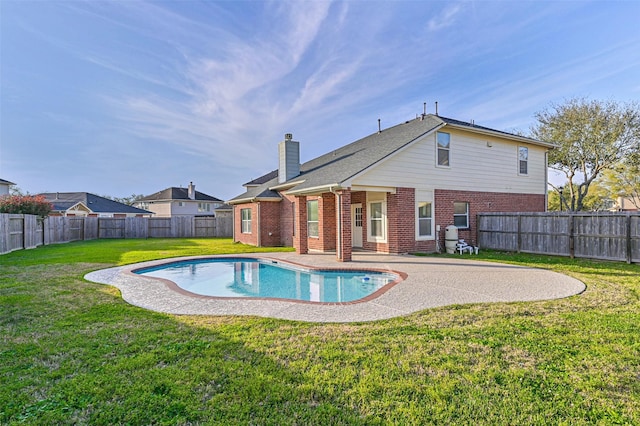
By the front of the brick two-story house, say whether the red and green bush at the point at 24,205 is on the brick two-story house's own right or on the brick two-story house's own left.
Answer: on the brick two-story house's own left

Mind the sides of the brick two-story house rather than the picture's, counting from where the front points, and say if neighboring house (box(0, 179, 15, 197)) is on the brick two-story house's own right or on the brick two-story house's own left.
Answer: on the brick two-story house's own left

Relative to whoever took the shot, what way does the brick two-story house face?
facing away from the viewer and to the right of the viewer

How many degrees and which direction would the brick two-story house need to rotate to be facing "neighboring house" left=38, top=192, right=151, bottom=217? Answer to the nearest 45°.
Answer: approximately 90° to its left
